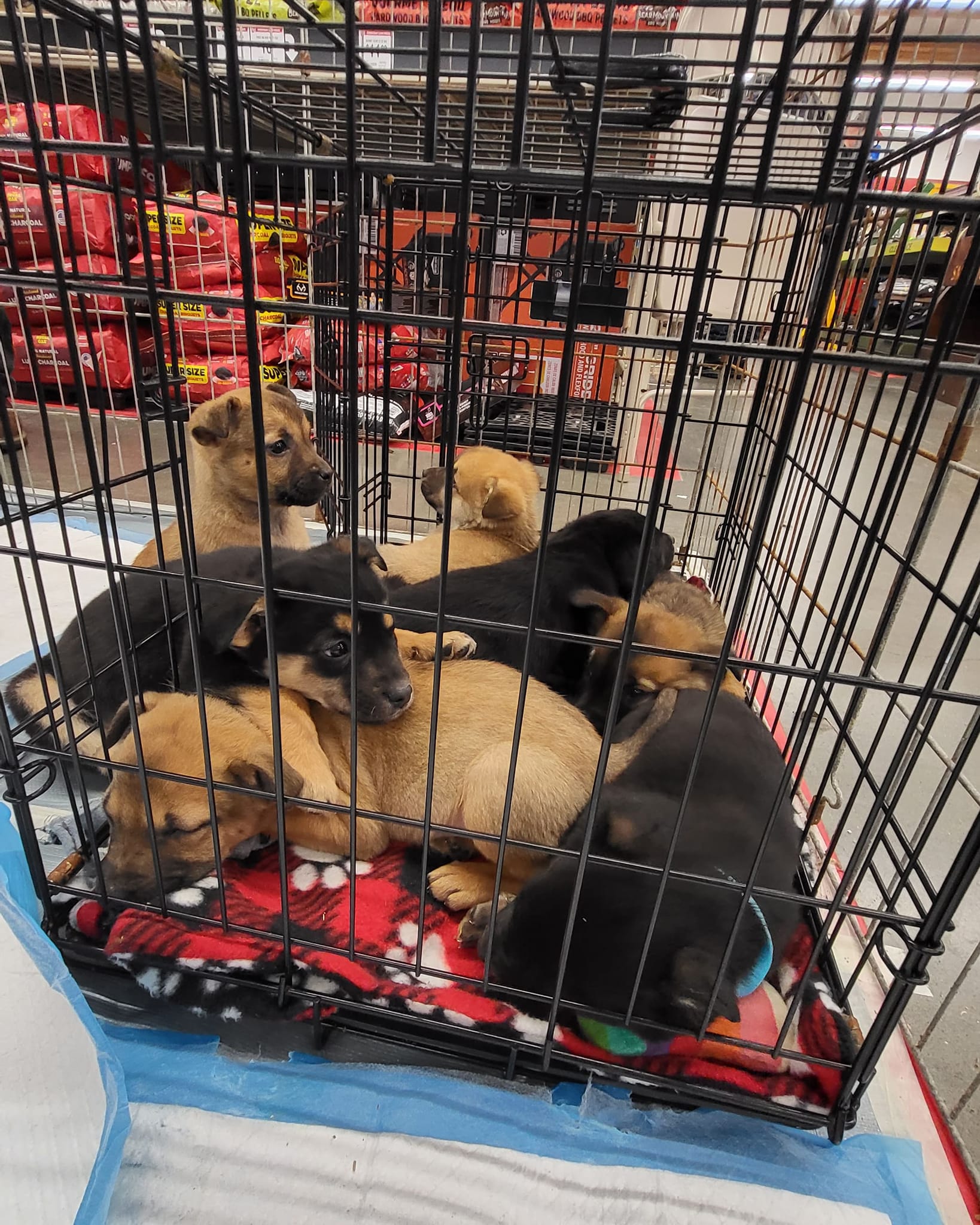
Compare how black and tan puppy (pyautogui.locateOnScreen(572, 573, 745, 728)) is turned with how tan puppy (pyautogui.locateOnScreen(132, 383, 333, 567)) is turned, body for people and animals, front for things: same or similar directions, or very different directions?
very different directions

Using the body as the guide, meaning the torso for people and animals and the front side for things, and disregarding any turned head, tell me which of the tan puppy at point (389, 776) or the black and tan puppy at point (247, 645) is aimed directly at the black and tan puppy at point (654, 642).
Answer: the black and tan puppy at point (247, 645)

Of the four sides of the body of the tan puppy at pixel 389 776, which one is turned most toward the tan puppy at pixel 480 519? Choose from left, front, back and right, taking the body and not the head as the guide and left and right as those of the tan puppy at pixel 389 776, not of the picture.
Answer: right

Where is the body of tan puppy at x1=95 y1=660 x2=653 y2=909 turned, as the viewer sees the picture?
to the viewer's left

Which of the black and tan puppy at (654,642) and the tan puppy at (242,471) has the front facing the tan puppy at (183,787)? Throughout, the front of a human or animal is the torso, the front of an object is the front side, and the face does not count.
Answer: the black and tan puppy

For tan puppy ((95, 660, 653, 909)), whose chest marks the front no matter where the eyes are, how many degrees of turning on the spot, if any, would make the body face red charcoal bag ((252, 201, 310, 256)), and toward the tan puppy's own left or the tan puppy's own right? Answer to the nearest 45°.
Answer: approximately 90° to the tan puppy's own right

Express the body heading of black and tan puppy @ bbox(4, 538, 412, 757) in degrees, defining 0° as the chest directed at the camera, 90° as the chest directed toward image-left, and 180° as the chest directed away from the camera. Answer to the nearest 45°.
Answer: approximately 270°

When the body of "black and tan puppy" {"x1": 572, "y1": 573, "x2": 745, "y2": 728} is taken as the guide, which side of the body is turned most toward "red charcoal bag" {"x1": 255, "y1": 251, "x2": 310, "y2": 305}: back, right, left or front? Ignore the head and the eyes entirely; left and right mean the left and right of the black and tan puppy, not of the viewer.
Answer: right

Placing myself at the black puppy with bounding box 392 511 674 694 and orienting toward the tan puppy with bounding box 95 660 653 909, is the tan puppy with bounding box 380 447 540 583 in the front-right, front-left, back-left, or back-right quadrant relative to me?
back-right

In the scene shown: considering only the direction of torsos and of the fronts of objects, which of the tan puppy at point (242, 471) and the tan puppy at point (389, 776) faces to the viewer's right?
the tan puppy at point (242, 471)

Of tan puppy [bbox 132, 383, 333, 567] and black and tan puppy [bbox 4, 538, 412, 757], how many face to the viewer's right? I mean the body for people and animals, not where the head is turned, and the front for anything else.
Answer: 2
